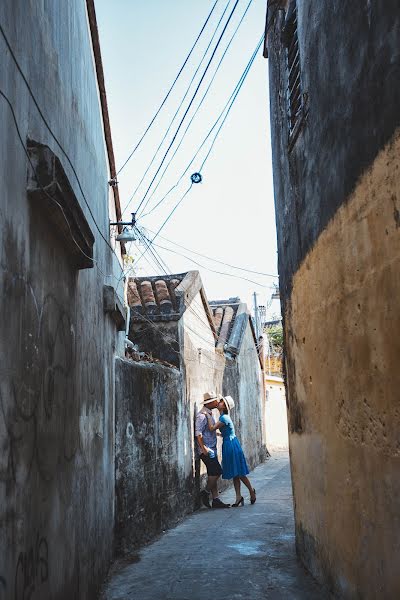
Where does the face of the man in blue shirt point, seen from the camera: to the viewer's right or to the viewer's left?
to the viewer's right

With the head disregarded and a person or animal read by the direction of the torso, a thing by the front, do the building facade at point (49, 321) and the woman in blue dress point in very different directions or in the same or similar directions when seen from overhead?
very different directions

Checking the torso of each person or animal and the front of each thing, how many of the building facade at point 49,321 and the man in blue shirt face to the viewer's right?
2

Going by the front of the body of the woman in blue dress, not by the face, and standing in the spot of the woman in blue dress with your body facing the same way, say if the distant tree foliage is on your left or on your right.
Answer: on your right

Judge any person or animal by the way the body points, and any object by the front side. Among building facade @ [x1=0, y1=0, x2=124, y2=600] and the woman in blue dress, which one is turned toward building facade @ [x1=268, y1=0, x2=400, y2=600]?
building facade @ [x1=0, y1=0, x2=124, y2=600]

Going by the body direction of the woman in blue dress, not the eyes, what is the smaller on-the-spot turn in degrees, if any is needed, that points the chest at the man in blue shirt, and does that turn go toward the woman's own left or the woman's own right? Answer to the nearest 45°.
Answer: approximately 45° to the woman's own right

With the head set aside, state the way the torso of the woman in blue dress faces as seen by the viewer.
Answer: to the viewer's left

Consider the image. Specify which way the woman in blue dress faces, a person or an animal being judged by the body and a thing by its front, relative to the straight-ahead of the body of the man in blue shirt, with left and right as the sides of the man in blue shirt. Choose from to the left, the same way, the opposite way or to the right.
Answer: the opposite way

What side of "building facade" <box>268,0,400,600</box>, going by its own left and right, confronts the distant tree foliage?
right

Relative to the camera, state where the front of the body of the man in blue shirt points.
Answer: to the viewer's right

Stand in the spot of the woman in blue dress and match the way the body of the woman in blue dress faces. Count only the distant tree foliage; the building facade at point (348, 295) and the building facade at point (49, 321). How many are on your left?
2

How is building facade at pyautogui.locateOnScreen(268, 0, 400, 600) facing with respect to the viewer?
to the viewer's left

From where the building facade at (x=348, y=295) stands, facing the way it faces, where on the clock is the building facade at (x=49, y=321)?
the building facade at (x=49, y=321) is roughly at 11 o'clock from the building facade at (x=348, y=295).

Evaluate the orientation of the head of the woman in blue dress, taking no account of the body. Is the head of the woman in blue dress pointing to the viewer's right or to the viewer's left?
to the viewer's left

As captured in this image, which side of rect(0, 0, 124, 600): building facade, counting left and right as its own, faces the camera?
right

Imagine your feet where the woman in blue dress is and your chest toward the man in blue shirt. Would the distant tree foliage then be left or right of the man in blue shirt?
right
